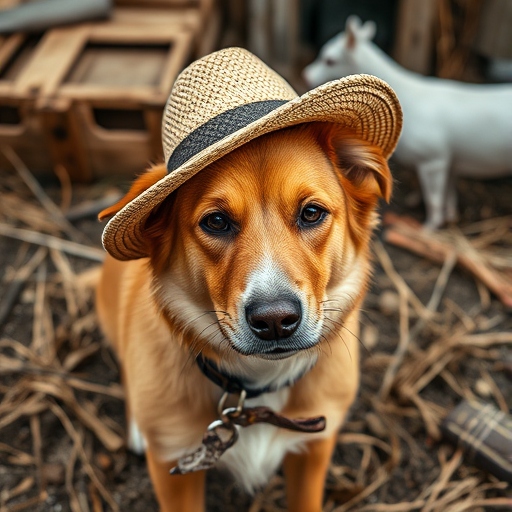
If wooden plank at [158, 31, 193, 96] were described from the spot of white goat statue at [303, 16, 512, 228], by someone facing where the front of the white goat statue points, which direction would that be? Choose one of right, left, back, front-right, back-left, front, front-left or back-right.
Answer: front

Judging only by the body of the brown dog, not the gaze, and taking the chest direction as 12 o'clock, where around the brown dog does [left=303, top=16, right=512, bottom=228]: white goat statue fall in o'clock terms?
The white goat statue is roughly at 7 o'clock from the brown dog.

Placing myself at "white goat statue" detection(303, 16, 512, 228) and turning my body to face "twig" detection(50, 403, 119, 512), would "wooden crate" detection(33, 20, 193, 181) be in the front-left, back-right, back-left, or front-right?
front-right

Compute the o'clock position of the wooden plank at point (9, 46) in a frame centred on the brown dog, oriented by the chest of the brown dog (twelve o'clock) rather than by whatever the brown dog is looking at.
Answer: The wooden plank is roughly at 5 o'clock from the brown dog.

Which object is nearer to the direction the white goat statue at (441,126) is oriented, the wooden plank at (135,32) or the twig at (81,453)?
the wooden plank

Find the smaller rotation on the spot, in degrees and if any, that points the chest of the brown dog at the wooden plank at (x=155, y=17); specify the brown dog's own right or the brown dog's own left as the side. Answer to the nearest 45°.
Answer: approximately 180°

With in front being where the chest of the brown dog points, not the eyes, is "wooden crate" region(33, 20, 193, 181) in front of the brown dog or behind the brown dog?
behind

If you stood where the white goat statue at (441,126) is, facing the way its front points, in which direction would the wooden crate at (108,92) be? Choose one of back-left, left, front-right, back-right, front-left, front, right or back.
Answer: front

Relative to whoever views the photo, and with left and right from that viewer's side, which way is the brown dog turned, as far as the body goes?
facing the viewer

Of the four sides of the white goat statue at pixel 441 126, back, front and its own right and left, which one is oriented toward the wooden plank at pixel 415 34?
right

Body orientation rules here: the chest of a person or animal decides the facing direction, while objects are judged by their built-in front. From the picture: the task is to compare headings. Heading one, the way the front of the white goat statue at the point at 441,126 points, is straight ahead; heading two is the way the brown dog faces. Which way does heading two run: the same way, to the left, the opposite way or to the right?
to the left

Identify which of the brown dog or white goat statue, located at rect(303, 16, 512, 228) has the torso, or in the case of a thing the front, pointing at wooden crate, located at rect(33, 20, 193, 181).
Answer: the white goat statue

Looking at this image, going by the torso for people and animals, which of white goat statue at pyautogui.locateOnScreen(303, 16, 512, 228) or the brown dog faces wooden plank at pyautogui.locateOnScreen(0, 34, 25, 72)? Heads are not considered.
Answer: the white goat statue

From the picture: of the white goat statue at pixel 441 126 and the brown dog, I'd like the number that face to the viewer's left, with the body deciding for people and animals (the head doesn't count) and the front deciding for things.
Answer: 1

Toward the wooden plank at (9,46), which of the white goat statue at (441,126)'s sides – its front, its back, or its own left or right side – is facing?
front

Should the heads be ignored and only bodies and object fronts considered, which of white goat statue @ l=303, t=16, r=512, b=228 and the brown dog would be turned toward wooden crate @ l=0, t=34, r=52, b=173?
the white goat statue

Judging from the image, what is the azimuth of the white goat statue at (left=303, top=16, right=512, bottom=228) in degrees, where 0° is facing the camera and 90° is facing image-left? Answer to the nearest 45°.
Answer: approximately 90°
